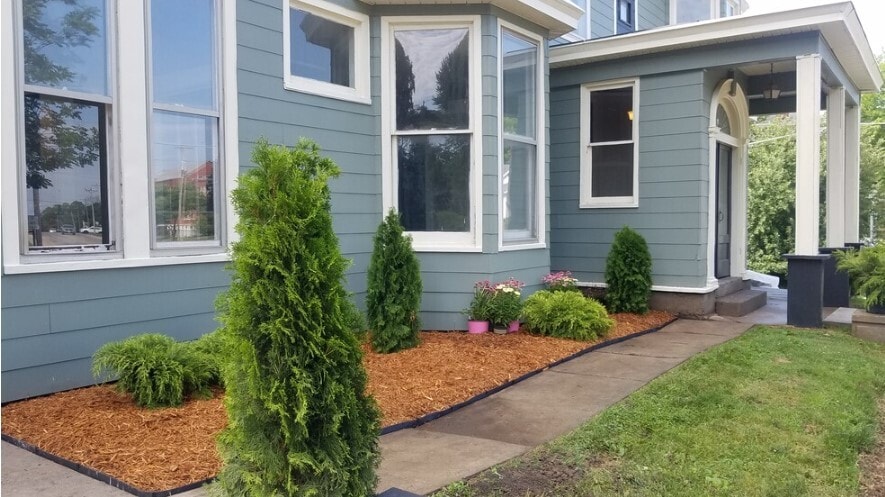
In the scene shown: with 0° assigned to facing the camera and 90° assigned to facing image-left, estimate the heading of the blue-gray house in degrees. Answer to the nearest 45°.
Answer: approximately 315°

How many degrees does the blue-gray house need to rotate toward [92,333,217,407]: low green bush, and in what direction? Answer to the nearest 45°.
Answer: approximately 90° to its right
